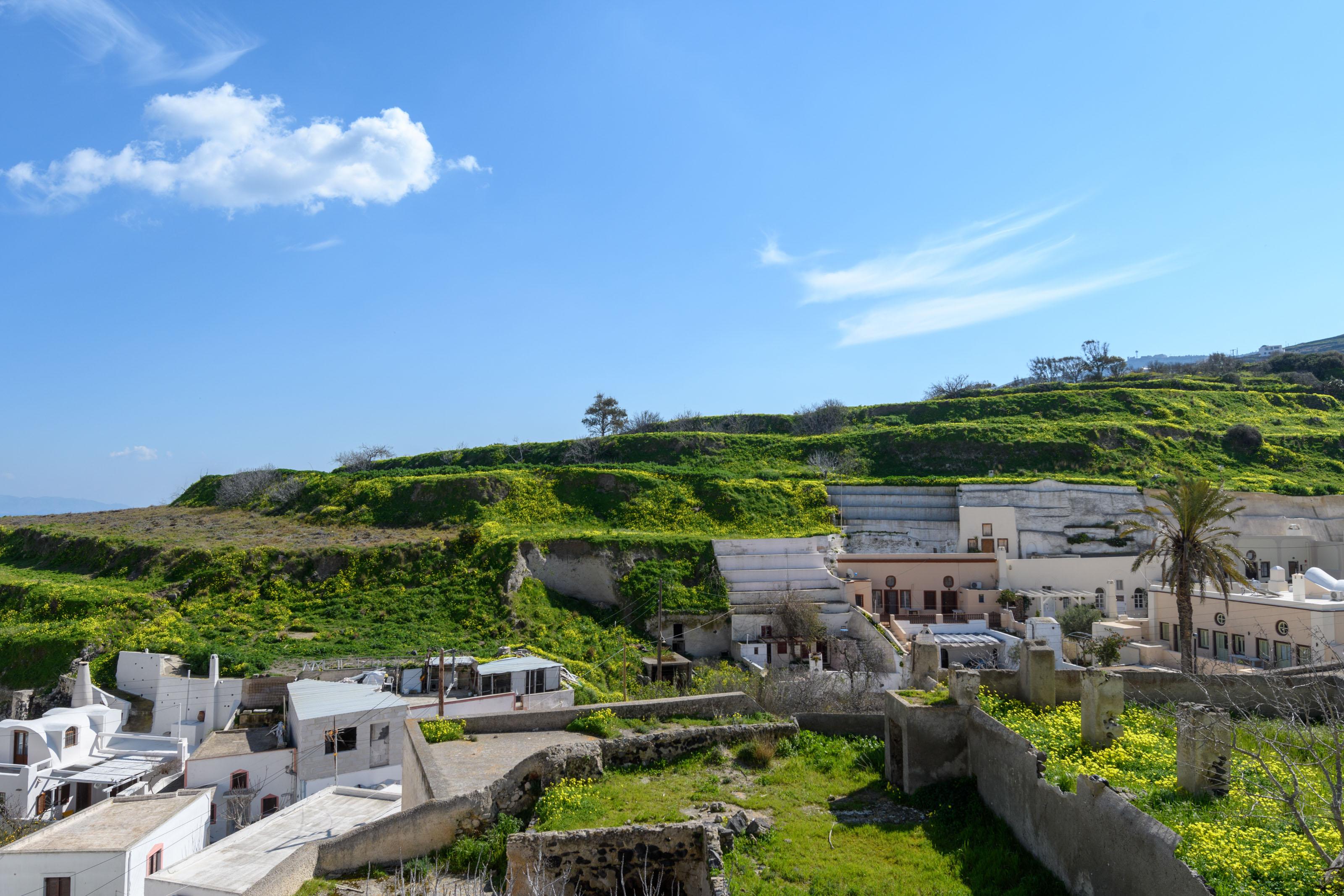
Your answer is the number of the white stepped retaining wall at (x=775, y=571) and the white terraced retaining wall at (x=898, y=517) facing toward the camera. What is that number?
2

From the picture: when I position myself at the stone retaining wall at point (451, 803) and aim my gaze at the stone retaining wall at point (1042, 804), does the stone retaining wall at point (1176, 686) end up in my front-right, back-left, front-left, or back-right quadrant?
front-left

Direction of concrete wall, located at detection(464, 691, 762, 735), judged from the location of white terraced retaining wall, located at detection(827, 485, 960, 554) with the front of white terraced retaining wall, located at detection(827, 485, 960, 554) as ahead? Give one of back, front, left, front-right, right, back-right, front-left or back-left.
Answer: front

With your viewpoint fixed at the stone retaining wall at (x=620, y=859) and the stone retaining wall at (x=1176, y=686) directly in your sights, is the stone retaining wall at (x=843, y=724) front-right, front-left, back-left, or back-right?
front-left

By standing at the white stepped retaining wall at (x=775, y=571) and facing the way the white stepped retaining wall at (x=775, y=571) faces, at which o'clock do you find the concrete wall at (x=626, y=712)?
The concrete wall is roughly at 12 o'clock from the white stepped retaining wall.

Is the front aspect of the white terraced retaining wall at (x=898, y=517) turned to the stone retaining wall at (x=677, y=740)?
yes

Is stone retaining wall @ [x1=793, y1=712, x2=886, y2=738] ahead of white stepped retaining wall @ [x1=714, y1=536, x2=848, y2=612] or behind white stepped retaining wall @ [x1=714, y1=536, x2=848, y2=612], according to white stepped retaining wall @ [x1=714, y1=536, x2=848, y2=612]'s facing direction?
ahead

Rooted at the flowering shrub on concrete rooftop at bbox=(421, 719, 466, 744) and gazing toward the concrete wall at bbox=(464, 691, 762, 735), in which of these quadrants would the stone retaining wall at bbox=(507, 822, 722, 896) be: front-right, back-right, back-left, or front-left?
front-right

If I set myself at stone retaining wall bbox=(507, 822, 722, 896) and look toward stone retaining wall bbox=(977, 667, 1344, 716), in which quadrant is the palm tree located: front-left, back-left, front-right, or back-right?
front-left

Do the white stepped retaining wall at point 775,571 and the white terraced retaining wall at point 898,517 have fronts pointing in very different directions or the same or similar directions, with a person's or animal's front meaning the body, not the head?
same or similar directions

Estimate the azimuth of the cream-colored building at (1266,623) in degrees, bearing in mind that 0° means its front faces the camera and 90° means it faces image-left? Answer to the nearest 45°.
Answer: approximately 45°

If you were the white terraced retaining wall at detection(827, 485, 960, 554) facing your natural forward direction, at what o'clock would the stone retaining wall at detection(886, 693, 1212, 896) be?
The stone retaining wall is roughly at 12 o'clock from the white terraced retaining wall.

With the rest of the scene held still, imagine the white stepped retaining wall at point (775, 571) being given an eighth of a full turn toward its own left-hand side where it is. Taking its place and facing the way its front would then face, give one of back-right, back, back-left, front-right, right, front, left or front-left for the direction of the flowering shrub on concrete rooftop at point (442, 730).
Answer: front-right

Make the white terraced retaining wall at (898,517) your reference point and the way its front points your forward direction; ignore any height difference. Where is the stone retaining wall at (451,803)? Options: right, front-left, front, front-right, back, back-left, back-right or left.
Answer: front

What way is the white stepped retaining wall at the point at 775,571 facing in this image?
toward the camera
